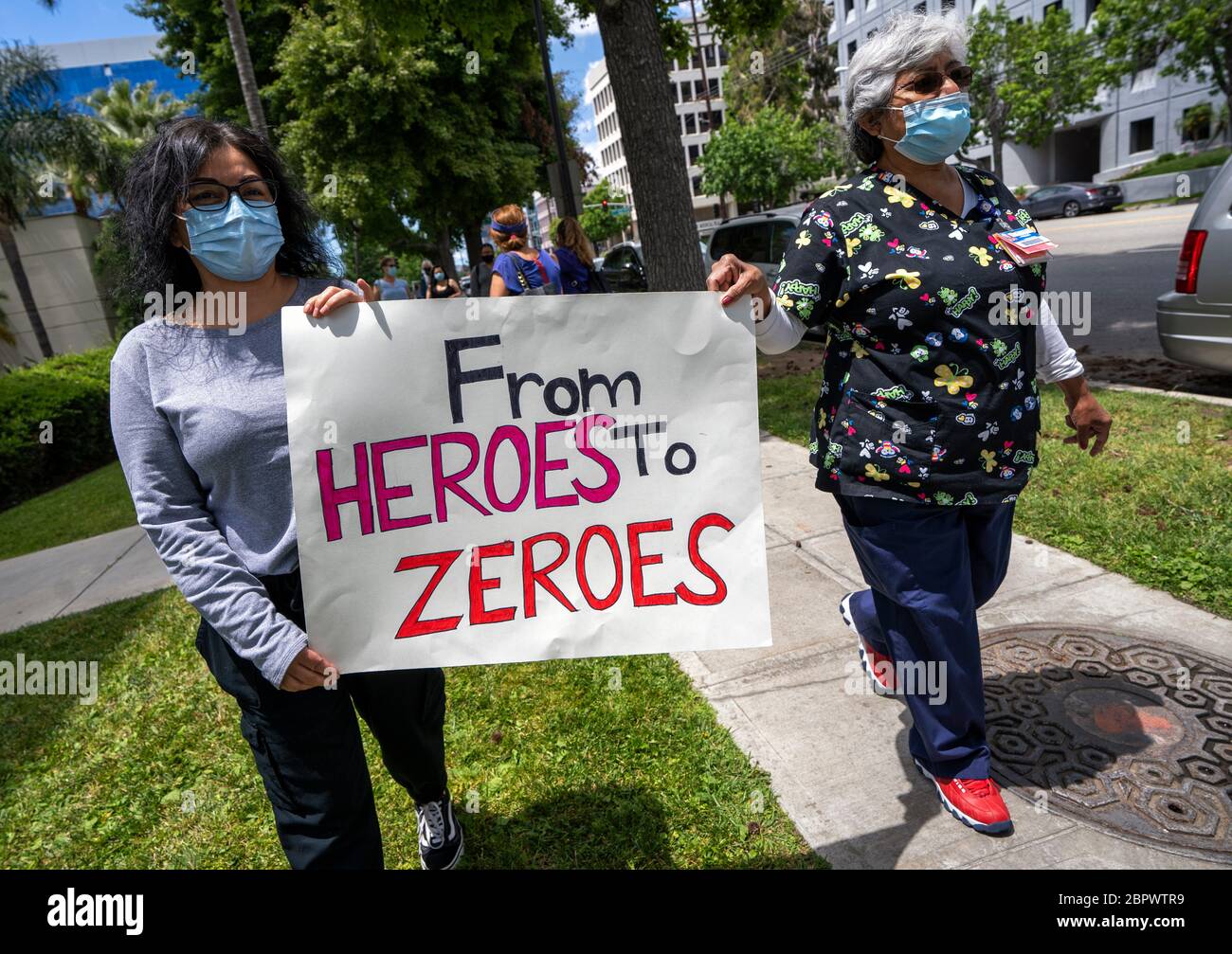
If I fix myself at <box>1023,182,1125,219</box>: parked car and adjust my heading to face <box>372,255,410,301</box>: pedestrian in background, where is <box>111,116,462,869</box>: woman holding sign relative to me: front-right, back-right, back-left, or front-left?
front-left

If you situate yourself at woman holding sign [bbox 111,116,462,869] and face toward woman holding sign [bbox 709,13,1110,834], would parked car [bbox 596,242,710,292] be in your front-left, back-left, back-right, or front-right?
front-left

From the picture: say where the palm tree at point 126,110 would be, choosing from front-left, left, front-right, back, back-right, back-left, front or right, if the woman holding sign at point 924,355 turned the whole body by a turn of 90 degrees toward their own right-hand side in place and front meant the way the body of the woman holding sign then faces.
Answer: right

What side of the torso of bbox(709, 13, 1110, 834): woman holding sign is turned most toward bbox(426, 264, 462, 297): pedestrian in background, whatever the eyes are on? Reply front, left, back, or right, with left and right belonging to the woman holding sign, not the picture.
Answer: back

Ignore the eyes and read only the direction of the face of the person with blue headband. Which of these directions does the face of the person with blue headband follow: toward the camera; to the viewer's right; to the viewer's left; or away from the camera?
away from the camera

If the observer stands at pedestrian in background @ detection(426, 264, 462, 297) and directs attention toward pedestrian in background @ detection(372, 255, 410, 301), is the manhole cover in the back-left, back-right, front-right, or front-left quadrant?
front-left

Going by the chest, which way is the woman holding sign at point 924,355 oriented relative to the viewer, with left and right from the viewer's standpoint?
facing the viewer and to the right of the viewer

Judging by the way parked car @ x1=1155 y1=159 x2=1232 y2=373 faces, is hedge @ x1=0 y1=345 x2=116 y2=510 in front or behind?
behind

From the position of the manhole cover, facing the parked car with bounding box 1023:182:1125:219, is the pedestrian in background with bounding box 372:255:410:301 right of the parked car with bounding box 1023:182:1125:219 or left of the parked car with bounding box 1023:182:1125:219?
left

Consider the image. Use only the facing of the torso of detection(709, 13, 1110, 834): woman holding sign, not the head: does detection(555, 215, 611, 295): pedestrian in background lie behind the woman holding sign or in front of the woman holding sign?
behind

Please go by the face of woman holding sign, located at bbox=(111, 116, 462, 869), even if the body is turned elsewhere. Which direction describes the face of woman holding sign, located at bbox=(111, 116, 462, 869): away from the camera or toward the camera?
toward the camera
